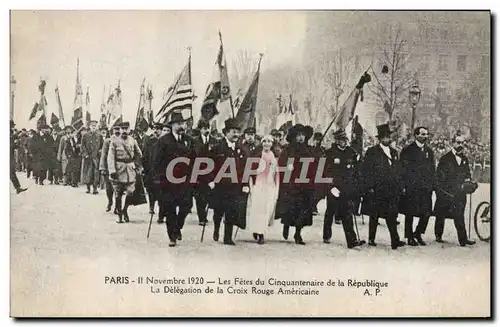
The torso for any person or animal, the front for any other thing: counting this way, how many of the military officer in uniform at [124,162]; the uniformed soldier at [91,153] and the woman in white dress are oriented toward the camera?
3

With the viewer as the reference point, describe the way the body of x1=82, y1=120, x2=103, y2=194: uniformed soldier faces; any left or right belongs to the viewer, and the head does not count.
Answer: facing the viewer

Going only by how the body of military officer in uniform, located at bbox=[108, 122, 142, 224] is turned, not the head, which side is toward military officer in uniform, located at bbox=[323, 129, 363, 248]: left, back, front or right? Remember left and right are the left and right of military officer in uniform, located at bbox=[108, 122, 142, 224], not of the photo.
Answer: left

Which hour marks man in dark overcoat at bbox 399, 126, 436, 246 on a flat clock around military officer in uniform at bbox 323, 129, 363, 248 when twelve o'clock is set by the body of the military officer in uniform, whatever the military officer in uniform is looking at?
The man in dark overcoat is roughly at 10 o'clock from the military officer in uniform.

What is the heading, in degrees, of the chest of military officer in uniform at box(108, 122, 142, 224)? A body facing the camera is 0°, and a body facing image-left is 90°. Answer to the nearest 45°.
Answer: approximately 0°

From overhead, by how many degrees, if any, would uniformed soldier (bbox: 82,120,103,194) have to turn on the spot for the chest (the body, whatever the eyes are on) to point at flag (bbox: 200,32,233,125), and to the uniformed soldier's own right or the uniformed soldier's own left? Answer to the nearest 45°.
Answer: approximately 90° to the uniformed soldier's own left

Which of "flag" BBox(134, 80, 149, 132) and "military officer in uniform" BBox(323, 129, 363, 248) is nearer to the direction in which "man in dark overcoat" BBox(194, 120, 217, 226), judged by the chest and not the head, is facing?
the military officer in uniform

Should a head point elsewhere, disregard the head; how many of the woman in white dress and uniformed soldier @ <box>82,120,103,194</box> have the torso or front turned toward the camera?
2

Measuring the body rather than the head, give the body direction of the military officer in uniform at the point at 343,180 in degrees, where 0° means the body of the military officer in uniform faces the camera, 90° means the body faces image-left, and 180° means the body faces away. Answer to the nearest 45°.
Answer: approximately 315°

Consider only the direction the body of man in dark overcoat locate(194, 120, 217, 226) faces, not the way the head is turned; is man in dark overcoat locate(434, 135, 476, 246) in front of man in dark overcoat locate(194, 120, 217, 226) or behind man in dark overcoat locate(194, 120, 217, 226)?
in front
